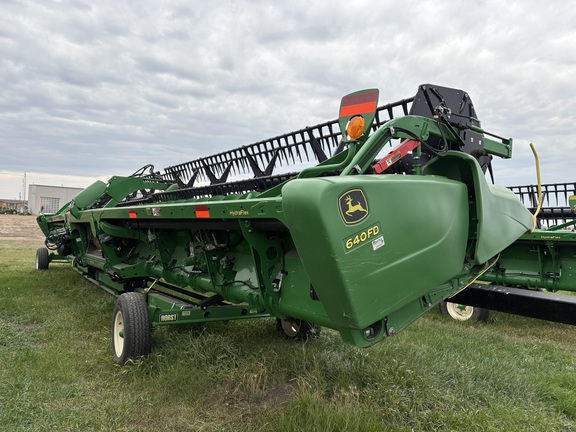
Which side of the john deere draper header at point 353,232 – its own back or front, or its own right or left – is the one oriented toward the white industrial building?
left

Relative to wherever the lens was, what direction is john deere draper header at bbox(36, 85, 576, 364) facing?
facing away from the viewer and to the right of the viewer
